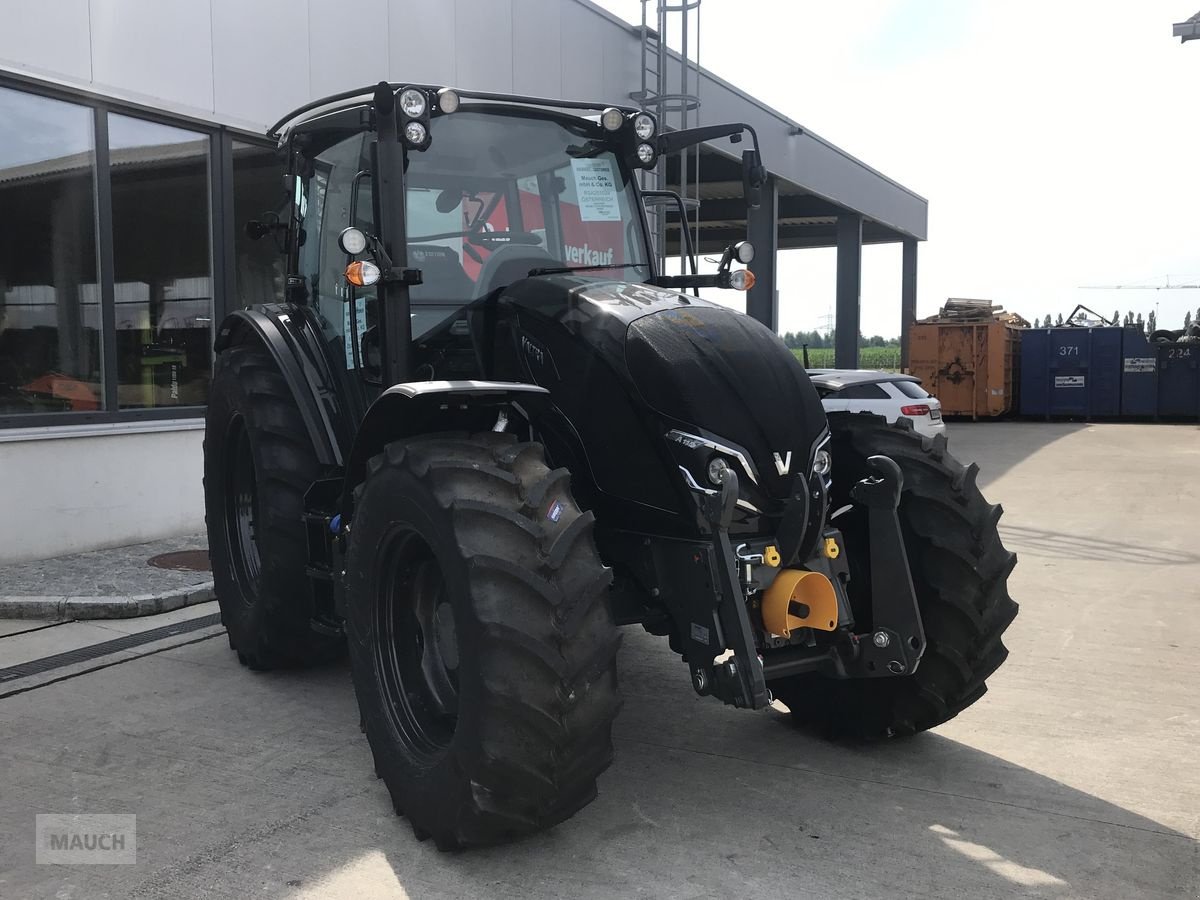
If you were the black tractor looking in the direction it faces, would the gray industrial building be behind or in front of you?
behind

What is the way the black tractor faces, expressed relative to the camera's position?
facing the viewer and to the right of the viewer

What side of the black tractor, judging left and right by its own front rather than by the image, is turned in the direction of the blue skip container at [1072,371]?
left
